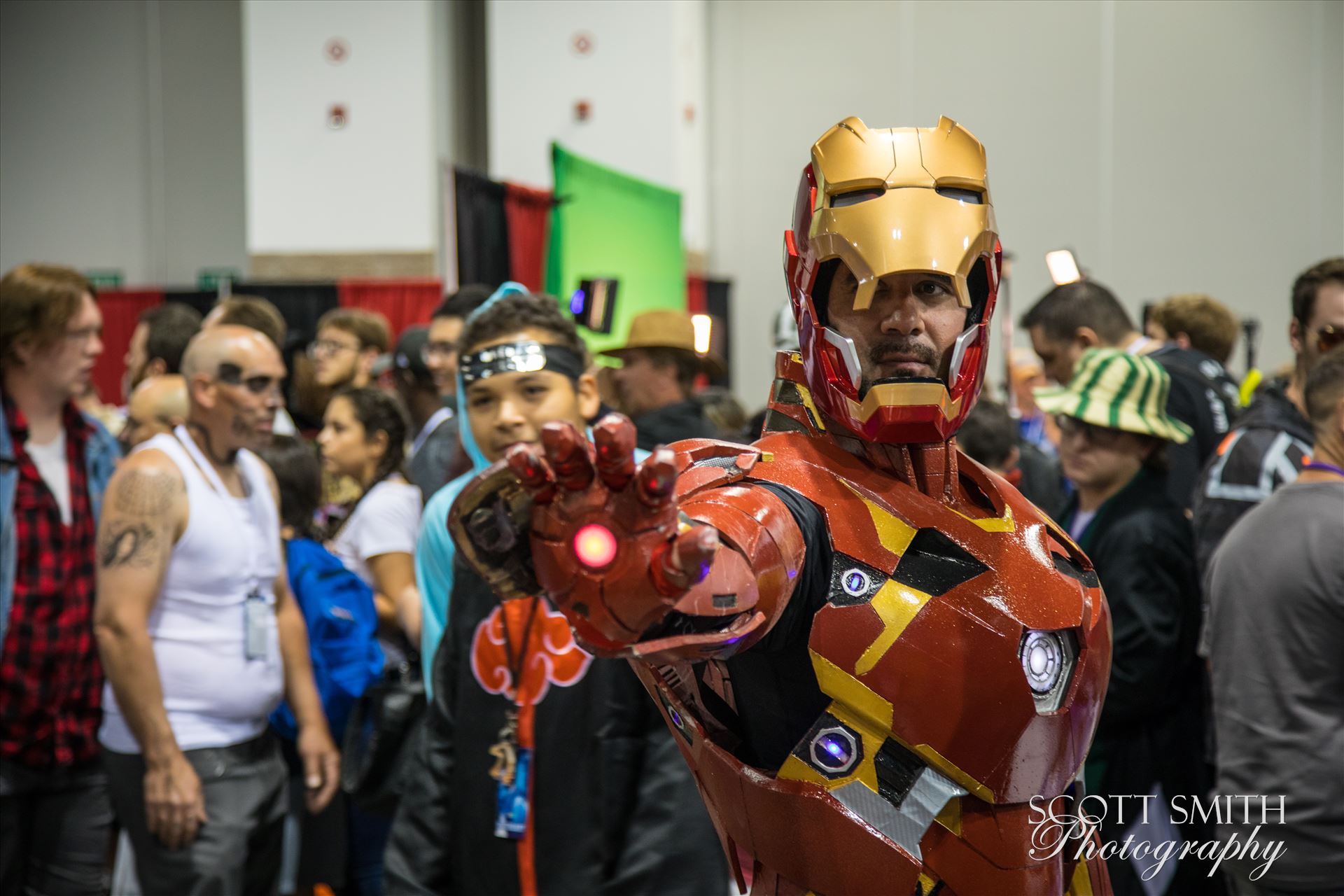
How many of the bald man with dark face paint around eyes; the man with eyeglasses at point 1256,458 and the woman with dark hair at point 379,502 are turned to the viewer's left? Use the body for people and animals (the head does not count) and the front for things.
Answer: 1

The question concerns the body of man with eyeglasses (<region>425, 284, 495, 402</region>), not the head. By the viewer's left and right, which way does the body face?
facing the viewer and to the left of the viewer

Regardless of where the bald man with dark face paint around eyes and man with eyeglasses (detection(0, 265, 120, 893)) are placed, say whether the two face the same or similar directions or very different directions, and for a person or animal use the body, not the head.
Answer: same or similar directions

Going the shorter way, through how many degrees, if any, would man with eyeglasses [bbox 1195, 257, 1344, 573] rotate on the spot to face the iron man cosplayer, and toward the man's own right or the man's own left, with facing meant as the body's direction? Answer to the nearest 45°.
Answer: approximately 45° to the man's own right

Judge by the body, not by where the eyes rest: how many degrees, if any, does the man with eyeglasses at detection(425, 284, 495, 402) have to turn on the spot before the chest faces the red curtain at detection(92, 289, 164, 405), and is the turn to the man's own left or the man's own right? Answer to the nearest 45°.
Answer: approximately 135° to the man's own right

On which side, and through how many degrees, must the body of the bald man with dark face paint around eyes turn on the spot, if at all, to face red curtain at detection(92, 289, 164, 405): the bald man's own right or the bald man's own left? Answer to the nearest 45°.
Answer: approximately 135° to the bald man's own left

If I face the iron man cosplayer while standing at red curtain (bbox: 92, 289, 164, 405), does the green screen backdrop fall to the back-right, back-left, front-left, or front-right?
front-left

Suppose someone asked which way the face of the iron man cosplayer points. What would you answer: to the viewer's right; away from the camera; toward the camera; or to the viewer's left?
toward the camera

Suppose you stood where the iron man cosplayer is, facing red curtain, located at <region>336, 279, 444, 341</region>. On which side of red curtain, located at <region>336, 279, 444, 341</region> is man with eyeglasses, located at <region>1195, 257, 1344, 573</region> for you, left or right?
right

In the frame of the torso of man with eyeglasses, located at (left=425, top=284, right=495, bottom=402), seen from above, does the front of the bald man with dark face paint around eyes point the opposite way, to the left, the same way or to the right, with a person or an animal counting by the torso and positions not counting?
to the left

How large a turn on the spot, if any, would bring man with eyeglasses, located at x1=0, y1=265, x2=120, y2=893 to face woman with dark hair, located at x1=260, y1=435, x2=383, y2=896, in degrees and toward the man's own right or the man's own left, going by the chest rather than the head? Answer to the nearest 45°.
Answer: approximately 90° to the man's own left

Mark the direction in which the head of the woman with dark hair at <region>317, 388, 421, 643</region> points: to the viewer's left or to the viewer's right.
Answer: to the viewer's left
